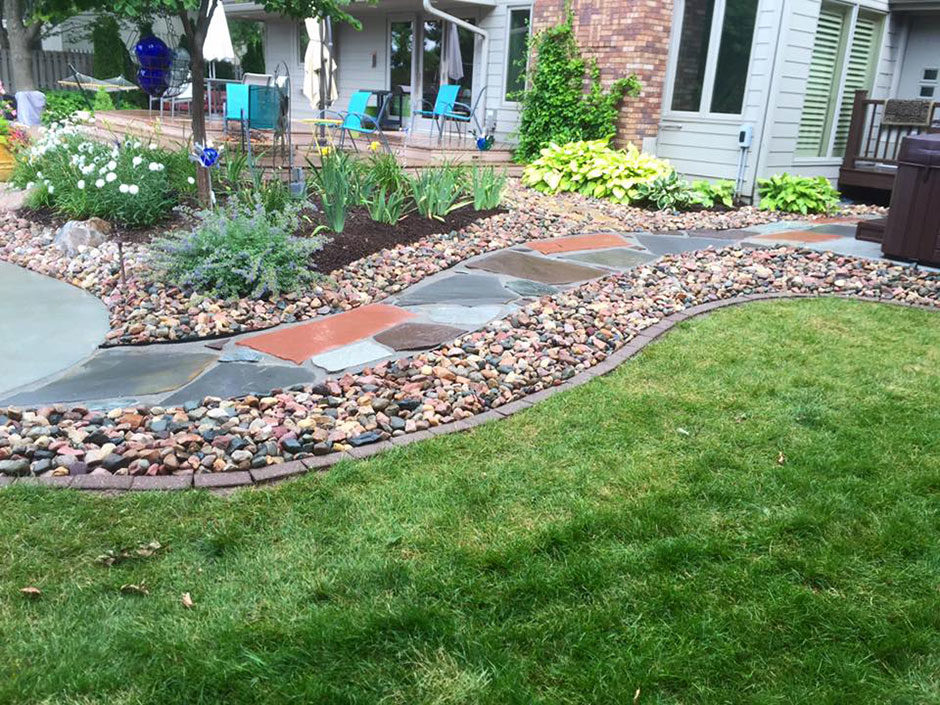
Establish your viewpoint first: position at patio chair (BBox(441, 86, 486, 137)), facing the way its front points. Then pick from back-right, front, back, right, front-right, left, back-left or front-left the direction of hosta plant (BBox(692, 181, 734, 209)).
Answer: back-left

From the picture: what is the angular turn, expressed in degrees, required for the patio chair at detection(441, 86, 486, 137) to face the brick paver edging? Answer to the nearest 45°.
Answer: approximately 90° to its left

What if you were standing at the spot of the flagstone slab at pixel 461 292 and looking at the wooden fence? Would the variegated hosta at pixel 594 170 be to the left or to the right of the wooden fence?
right

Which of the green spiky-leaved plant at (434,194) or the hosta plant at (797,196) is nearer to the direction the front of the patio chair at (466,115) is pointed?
the green spiky-leaved plant

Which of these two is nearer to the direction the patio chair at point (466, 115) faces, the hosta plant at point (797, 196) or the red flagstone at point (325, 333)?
the red flagstone

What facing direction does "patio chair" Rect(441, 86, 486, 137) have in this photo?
to the viewer's left

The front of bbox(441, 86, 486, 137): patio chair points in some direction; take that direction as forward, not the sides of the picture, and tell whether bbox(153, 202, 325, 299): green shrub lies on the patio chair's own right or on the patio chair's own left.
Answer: on the patio chair's own left

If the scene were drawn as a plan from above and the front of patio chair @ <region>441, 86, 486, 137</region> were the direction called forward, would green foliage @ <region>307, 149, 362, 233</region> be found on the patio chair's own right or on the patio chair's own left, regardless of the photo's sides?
on the patio chair's own left

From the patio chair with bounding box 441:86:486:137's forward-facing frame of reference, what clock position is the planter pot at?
The planter pot is roughly at 11 o'clock from the patio chair.
